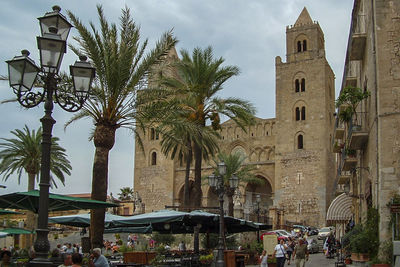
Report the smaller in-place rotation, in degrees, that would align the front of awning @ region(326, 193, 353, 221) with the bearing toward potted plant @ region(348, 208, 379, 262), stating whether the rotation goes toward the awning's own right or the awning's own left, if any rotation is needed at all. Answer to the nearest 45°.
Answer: approximately 90° to the awning's own left

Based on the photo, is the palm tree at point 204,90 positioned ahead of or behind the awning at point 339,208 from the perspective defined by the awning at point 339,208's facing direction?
ahead

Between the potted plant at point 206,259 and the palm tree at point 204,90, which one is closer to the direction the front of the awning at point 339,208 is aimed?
the palm tree

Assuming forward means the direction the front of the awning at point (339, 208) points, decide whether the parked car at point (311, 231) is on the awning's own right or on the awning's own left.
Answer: on the awning's own right

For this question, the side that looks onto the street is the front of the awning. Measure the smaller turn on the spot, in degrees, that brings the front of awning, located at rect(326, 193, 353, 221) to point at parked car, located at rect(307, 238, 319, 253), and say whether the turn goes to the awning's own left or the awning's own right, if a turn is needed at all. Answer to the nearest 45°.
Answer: approximately 90° to the awning's own right

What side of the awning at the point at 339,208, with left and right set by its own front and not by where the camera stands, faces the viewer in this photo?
left

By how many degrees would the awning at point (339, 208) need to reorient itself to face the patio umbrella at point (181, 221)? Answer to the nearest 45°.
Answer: approximately 45° to its left

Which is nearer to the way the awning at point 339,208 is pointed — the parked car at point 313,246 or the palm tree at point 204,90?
the palm tree

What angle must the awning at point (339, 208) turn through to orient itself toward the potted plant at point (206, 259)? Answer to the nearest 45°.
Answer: approximately 45° to its left
